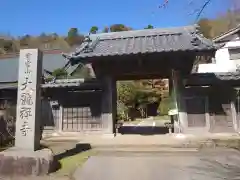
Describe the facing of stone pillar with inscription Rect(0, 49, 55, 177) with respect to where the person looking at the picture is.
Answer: facing the viewer
